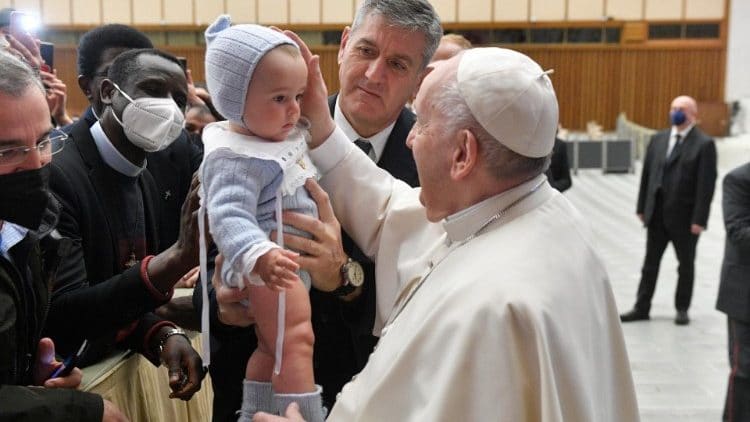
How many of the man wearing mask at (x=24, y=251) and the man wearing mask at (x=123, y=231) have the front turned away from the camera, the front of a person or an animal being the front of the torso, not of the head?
0

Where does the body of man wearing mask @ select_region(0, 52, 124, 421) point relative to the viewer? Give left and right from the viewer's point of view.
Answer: facing the viewer and to the right of the viewer

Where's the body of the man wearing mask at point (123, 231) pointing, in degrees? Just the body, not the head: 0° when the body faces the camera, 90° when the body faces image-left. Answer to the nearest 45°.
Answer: approximately 315°

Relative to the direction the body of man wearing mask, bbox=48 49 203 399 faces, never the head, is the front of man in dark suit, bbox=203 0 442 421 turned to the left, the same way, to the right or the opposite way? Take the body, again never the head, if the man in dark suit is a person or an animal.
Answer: to the right

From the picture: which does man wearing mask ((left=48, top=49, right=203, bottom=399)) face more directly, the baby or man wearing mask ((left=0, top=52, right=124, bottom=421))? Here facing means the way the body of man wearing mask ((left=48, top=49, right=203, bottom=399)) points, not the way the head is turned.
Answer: the baby

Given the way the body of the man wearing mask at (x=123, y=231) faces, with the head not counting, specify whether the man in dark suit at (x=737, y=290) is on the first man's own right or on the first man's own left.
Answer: on the first man's own left
